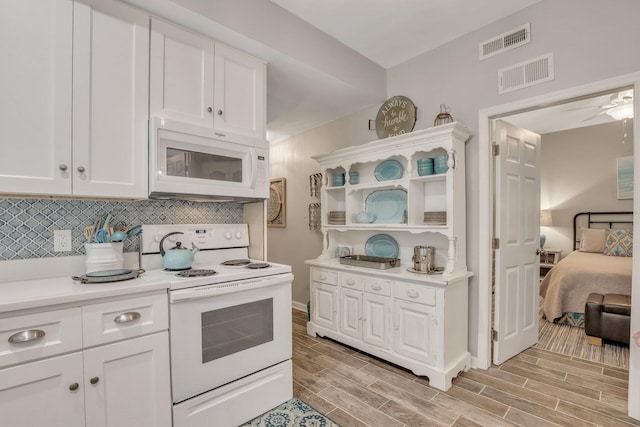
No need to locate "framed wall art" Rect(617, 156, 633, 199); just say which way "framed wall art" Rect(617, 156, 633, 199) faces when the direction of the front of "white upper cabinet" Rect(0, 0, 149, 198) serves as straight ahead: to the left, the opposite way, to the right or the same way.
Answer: to the right

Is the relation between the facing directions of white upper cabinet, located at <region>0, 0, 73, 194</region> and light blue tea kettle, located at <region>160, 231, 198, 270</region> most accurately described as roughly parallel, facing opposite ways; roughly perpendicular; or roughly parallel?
roughly perpendicular

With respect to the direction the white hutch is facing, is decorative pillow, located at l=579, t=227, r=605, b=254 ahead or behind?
behind

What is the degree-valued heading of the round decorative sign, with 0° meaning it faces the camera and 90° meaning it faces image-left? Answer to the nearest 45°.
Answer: approximately 45°

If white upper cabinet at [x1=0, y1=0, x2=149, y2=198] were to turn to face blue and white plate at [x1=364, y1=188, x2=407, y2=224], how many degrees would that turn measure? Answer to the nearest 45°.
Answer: approximately 90° to its left
